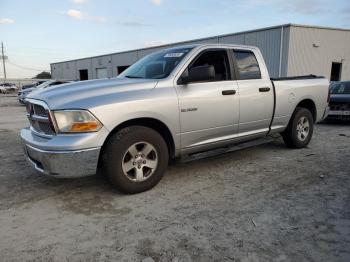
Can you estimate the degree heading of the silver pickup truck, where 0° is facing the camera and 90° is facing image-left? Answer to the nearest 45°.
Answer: approximately 45°

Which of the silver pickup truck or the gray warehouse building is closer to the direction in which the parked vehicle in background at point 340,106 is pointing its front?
the silver pickup truck

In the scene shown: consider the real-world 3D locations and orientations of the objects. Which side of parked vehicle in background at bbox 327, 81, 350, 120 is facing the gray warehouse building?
back

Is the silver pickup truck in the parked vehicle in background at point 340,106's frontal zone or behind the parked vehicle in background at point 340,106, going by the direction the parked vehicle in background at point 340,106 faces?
frontal zone

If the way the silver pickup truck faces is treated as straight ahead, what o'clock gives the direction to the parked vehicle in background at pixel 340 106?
The parked vehicle in background is roughly at 6 o'clock from the silver pickup truck.

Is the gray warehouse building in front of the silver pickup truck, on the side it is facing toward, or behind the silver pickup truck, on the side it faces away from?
behind
